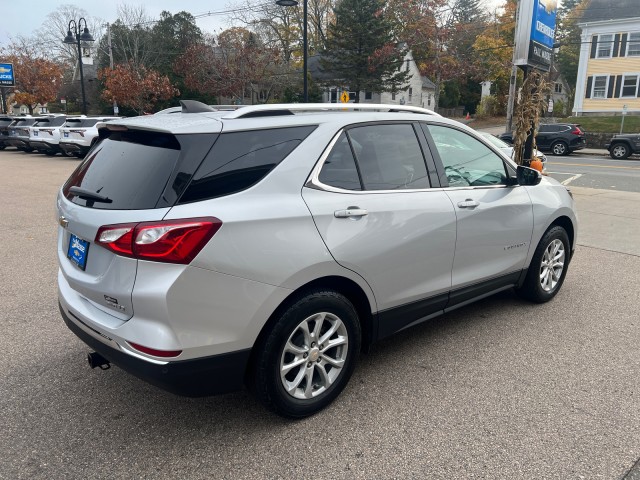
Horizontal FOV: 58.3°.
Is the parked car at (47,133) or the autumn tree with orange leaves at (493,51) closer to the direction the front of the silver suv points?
the autumn tree with orange leaves

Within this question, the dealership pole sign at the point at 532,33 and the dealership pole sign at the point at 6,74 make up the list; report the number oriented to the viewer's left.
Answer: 0

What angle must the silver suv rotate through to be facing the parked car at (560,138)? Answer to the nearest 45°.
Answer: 0° — it already faces it

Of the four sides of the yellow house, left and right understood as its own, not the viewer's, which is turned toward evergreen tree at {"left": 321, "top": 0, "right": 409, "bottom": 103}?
right

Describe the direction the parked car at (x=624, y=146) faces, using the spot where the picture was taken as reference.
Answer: facing to the left of the viewer

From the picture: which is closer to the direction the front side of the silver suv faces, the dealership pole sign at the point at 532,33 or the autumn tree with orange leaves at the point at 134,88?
the dealership pole sign

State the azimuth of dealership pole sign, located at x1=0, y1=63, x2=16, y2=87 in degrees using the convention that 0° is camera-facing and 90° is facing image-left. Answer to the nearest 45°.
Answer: approximately 0°

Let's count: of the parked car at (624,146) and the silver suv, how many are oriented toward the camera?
0

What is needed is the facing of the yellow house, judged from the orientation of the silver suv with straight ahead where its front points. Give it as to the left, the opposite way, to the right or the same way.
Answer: the opposite way

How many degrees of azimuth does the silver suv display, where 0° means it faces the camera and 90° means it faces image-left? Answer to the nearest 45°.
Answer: approximately 225°

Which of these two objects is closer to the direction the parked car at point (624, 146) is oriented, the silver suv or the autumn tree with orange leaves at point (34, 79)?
the autumn tree with orange leaves

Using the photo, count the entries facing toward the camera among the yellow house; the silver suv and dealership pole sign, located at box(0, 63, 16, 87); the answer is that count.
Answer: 2
